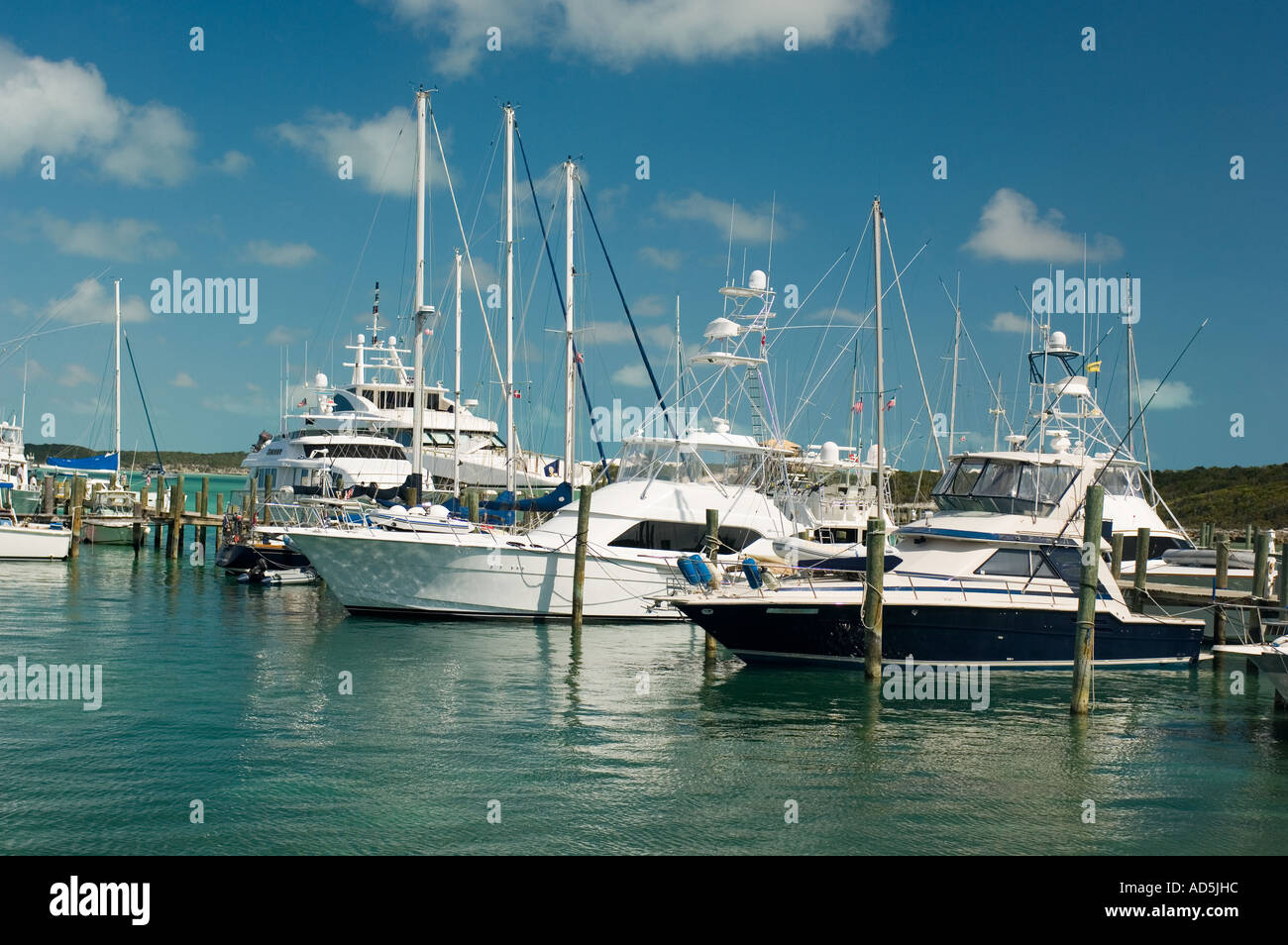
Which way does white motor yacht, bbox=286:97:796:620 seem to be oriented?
to the viewer's left

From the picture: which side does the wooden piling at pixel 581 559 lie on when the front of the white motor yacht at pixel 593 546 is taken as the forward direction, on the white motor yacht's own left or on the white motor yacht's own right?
on the white motor yacht's own left

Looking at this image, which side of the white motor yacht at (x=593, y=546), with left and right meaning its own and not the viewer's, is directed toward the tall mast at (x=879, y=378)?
back

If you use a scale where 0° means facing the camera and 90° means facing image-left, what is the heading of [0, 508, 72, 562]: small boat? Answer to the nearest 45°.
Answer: approximately 90°

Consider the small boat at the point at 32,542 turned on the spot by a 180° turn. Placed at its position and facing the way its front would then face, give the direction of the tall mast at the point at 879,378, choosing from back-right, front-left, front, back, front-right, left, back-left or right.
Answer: front-right

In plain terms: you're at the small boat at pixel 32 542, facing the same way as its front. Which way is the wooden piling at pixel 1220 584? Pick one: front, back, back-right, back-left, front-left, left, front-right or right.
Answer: back-left

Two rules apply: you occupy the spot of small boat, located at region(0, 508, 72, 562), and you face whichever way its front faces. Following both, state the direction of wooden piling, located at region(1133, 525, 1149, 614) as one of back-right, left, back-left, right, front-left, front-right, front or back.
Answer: back-left

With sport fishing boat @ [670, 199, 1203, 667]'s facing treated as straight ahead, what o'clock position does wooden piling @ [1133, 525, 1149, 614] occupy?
The wooden piling is roughly at 4 o'clock from the sport fishing boat.

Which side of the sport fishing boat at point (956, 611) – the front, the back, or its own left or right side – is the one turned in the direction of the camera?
left
